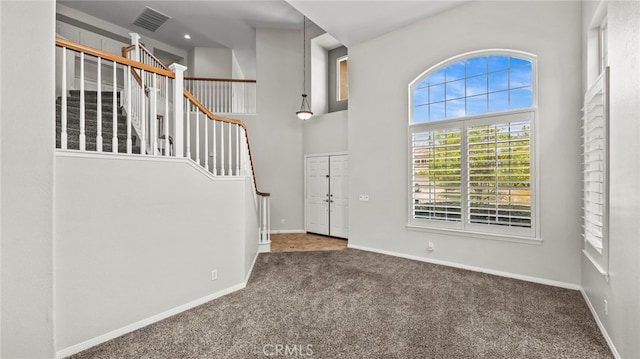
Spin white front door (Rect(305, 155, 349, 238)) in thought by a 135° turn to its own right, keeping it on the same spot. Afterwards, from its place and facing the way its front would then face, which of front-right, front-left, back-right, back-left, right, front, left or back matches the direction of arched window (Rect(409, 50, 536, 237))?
back-right

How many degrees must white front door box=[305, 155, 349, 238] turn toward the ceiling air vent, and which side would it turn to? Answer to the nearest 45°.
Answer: approximately 45° to its right

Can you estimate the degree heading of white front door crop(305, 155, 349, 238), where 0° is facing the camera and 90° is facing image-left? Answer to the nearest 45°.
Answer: approximately 45°
